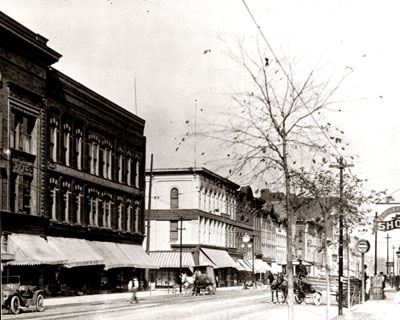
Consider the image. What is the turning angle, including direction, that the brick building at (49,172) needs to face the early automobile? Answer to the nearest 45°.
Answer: approximately 45° to its right

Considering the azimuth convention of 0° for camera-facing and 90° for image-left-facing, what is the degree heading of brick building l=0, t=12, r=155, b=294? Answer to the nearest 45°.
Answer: approximately 315°
